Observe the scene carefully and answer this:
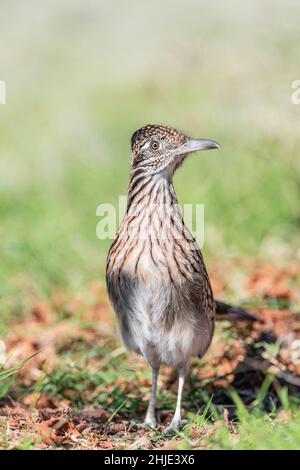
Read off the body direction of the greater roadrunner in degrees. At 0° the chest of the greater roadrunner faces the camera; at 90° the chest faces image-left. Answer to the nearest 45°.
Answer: approximately 0°
